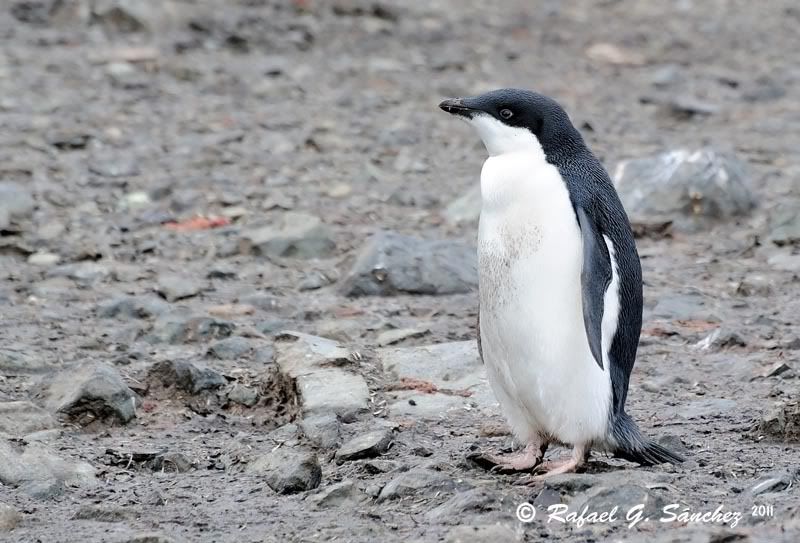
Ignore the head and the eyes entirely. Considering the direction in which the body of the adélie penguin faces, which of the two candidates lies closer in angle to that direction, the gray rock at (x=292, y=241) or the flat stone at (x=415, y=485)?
the flat stone

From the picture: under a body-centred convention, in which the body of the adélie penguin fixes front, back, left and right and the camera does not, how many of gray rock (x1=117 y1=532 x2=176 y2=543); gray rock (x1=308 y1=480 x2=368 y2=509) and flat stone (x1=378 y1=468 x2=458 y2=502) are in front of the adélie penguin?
3

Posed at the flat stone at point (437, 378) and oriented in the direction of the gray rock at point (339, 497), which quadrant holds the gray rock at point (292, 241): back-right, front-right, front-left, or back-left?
back-right

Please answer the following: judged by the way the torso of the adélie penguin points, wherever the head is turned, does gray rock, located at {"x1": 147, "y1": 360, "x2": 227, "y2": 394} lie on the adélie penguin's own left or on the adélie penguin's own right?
on the adélie penguin's own right

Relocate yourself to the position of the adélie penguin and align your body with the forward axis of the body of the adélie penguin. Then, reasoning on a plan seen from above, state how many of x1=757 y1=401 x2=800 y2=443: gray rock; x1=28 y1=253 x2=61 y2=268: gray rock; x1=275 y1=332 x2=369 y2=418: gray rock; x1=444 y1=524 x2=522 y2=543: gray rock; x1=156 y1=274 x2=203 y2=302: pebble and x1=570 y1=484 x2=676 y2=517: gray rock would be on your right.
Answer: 3

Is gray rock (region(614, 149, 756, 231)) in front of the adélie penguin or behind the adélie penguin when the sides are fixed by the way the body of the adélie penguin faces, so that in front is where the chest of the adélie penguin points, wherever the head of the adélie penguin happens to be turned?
behind

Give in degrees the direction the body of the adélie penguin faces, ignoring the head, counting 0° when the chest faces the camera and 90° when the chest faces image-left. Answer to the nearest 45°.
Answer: approximately 45°

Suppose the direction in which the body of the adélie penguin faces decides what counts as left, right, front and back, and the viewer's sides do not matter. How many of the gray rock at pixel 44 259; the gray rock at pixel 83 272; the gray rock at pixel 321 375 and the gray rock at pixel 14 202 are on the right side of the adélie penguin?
4

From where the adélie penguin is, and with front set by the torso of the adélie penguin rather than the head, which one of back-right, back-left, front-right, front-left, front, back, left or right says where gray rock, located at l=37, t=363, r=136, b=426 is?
front-right

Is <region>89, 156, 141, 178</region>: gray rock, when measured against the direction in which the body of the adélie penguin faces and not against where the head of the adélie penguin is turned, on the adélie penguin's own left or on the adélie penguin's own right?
on the adélie penguin's own right

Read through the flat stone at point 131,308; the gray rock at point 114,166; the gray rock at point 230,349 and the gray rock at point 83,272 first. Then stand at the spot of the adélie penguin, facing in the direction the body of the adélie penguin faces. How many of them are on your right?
4

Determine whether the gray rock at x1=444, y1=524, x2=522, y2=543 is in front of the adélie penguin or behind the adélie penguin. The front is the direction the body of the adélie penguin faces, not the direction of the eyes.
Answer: in front
